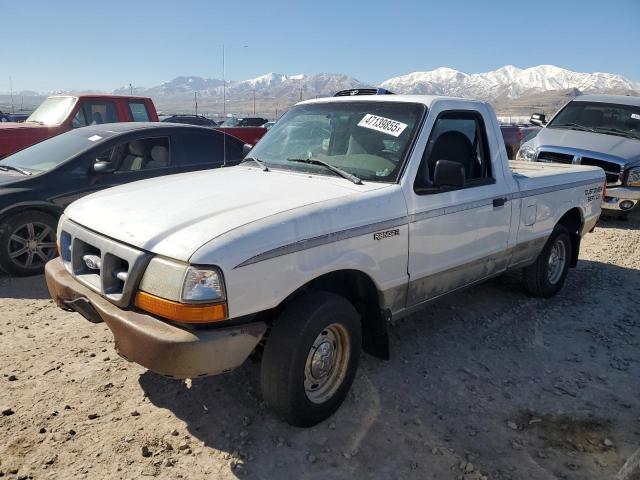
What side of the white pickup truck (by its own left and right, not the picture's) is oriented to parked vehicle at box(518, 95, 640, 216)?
back

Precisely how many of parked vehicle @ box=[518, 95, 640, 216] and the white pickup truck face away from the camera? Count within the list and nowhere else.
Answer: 0

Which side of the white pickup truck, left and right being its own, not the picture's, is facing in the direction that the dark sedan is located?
right

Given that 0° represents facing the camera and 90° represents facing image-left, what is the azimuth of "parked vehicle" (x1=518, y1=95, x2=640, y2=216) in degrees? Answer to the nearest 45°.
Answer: approximately 45°

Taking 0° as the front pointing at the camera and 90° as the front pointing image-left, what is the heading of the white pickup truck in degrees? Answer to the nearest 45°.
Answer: approximately 45°

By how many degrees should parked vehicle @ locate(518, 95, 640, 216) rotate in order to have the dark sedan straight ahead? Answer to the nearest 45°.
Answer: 0° — it already faces it

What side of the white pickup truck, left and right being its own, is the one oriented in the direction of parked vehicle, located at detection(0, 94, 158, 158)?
right
